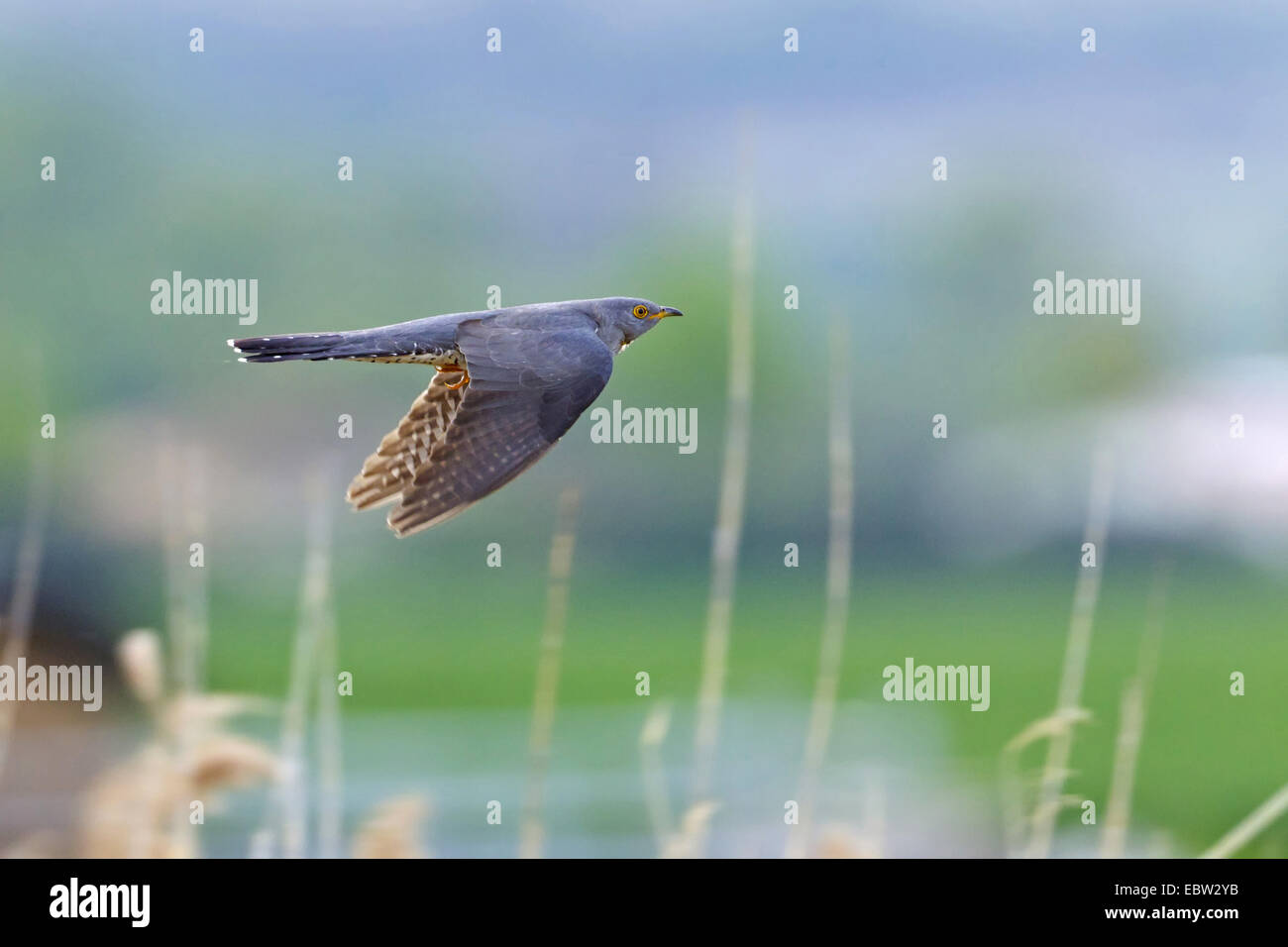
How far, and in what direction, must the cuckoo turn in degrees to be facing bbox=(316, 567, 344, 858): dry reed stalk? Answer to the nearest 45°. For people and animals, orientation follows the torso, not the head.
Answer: approximately 90° to its right

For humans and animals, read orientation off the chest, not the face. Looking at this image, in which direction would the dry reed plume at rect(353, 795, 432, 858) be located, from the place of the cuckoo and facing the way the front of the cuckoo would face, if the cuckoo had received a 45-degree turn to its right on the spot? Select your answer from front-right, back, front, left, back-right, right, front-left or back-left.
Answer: front-right

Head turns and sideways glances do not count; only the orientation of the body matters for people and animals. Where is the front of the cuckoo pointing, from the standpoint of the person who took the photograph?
facing to the right of the viewer

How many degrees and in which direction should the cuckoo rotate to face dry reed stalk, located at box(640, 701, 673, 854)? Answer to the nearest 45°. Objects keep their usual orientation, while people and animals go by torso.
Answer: approximately 90° to its right
